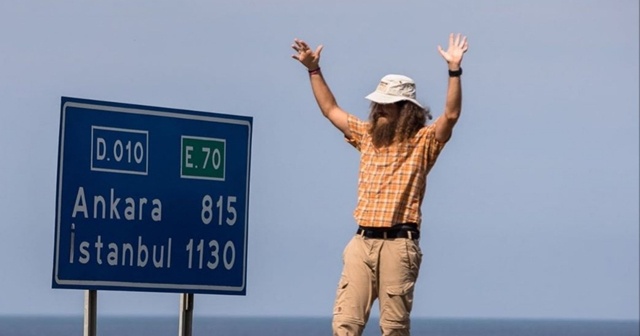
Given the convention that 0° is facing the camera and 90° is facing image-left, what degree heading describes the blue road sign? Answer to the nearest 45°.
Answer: approximately 315°

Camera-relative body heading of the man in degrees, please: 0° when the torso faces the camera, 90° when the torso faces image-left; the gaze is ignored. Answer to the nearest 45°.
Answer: approximately 45°

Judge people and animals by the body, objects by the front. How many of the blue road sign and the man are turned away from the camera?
0

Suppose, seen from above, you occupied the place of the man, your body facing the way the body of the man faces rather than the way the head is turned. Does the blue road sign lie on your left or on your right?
on your right
